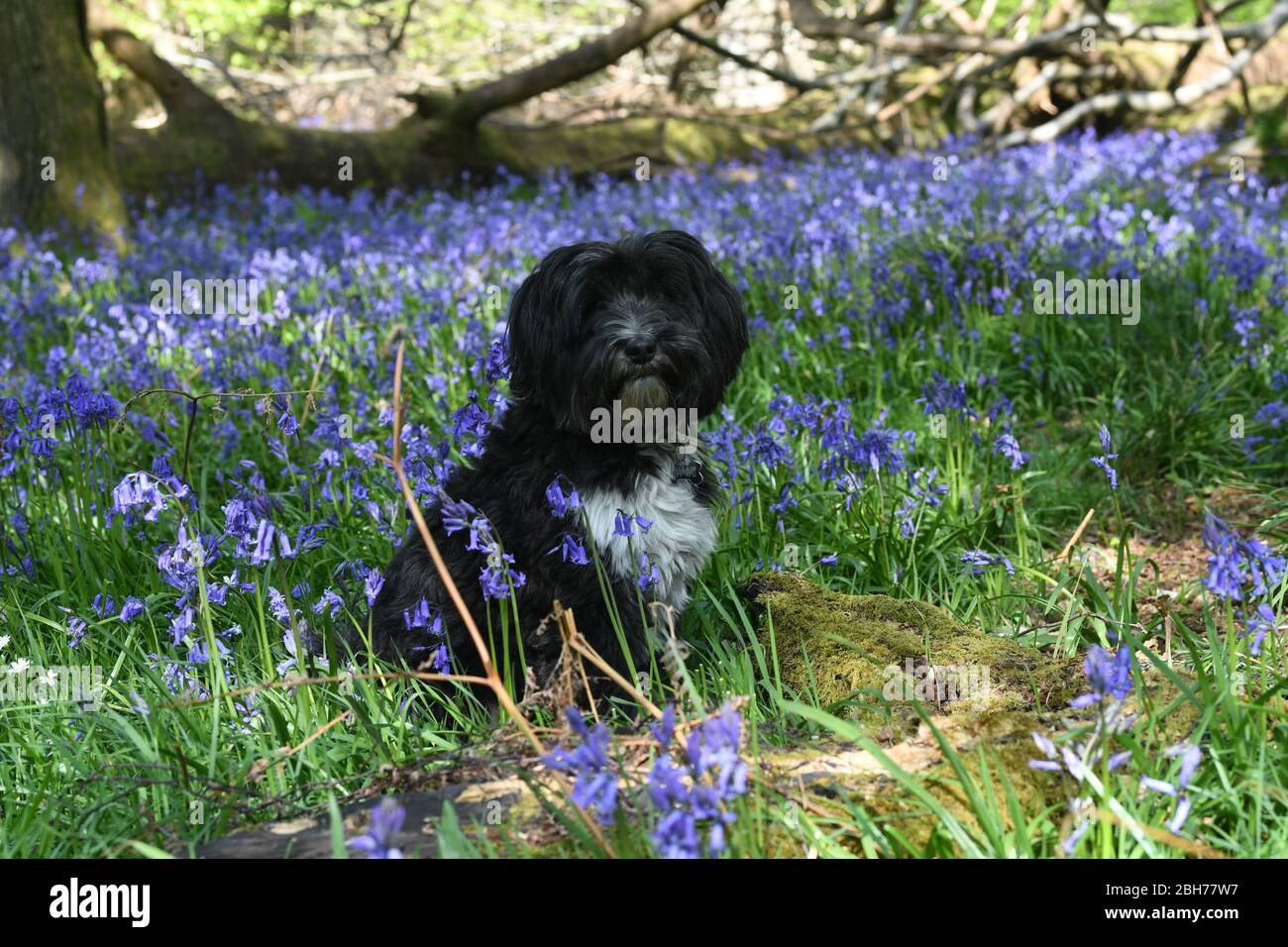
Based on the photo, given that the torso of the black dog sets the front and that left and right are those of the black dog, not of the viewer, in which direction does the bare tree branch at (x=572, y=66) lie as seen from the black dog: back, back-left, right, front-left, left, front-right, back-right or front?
back-left

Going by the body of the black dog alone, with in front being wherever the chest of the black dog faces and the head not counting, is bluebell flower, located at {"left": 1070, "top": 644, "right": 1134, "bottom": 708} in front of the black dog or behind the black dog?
in front

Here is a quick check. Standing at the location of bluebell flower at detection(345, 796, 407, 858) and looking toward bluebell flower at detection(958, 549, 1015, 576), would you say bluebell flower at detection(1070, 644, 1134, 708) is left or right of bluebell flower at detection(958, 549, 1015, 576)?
right

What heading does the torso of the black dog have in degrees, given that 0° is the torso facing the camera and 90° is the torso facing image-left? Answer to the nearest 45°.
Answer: approximately 315°

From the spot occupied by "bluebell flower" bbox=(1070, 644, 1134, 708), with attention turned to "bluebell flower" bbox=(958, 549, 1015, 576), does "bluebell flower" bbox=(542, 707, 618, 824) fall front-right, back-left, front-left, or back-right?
back-left

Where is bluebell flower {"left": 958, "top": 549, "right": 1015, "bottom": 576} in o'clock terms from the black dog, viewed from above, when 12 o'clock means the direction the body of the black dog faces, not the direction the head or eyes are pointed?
The bluebell flower is roughly at 10 o'clock from the black dog.

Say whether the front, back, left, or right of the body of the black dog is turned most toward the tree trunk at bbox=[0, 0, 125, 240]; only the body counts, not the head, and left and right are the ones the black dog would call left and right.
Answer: back

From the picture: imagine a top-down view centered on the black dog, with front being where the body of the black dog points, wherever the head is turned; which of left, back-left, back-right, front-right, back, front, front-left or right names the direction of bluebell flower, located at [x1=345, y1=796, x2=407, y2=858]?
front-right

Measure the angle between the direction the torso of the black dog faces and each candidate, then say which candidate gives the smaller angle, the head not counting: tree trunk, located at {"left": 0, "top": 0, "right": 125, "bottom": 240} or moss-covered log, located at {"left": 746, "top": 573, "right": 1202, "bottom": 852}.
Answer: the moss-covered log

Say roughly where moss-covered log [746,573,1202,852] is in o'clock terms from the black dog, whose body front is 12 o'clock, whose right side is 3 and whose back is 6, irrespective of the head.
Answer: The moss-covered log is roughly at 12 o'clock from the black dog.
